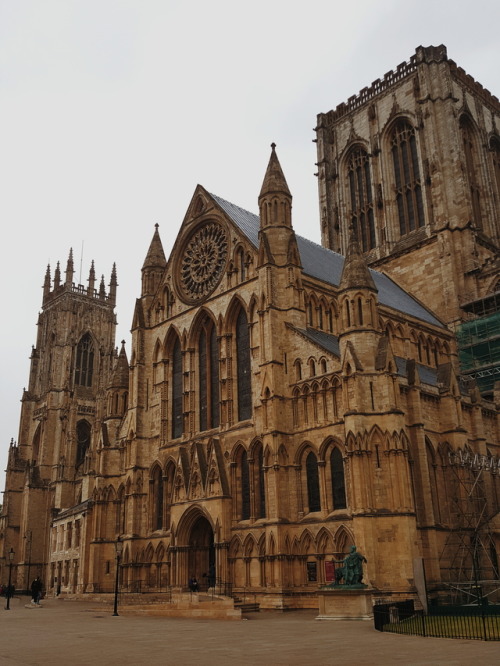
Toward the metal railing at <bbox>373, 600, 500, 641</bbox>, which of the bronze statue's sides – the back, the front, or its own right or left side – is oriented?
left

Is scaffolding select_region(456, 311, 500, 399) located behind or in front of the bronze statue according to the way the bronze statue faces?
behind

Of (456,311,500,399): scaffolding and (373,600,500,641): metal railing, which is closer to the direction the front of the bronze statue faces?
the metal railing
